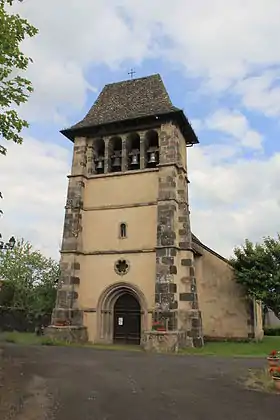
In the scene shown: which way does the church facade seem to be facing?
toward the camera

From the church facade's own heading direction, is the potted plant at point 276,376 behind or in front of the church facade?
in front

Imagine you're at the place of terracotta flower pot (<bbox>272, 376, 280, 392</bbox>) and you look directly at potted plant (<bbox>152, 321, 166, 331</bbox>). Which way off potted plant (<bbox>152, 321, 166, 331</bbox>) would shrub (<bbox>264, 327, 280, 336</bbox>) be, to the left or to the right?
right

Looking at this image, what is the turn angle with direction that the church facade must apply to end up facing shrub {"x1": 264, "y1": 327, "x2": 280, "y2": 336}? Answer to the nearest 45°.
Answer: approximately 135° to its left

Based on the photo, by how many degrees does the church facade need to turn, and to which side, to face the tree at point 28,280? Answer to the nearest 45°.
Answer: approximately 135° to its right

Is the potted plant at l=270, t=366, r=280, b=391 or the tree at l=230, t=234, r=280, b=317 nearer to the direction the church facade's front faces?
the potted plant

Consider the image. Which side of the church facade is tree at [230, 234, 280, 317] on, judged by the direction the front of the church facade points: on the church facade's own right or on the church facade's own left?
on the church facade's own left

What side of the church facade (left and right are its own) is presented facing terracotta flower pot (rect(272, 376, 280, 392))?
front
